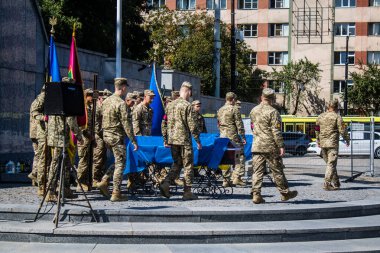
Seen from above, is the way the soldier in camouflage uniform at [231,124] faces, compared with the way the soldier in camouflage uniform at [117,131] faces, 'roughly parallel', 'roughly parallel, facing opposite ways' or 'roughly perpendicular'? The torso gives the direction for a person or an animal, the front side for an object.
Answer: roughly parallel

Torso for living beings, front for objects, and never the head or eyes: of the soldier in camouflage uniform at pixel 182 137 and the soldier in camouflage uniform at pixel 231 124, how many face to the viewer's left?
0

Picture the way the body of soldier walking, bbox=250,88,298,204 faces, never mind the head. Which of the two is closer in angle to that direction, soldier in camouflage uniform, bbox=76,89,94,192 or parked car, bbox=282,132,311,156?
the parked car

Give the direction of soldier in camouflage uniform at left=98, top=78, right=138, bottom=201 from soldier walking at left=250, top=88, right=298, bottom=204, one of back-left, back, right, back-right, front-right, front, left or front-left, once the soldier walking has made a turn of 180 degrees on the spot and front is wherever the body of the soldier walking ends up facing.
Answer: front-right

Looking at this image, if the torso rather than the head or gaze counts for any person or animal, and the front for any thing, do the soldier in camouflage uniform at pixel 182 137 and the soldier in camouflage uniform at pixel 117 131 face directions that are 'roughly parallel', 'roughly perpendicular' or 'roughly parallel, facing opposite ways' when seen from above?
roughly parallel

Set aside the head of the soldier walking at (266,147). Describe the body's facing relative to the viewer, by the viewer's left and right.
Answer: facing away from the viewer and to the right of the viewer

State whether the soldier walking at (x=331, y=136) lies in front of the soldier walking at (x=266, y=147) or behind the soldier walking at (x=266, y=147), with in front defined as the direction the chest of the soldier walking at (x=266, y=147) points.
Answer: in front
